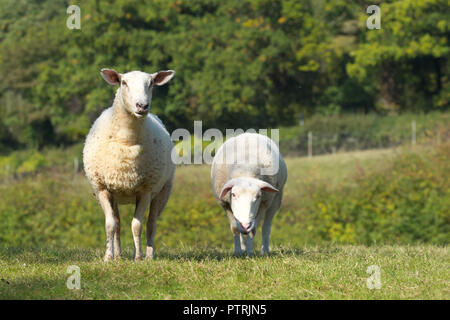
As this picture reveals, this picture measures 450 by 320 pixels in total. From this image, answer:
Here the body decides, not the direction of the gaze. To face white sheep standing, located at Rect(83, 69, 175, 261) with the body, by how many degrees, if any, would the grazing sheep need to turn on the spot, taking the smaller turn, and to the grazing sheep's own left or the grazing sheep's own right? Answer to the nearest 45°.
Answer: approximately 45° to the grazing sheep's own right

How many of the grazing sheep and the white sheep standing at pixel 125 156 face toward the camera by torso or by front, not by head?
2

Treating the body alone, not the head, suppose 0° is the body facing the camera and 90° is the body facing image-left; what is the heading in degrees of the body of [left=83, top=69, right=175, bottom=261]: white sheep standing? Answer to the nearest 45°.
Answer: approximately 0°

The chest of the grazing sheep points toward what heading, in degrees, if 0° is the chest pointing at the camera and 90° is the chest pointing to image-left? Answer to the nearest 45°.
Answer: approximately 0°

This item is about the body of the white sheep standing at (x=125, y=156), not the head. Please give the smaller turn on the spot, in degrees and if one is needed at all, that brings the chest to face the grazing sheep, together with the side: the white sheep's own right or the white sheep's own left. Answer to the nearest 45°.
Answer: approximately 90° to the white sheep's own left
